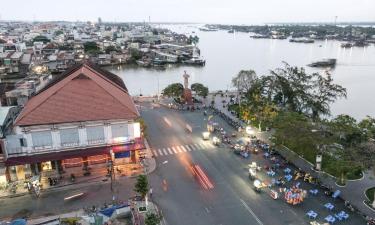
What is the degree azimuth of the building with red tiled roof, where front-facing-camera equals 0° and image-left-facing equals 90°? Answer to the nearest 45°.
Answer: approximately 0°

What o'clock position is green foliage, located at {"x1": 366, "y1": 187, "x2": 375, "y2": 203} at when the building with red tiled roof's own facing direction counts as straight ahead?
The green foliage is roughly at 10 o'clock from the building with red tiled roof.

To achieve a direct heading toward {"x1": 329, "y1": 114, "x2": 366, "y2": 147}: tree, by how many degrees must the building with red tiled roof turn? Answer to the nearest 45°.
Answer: approximately 90° to its left

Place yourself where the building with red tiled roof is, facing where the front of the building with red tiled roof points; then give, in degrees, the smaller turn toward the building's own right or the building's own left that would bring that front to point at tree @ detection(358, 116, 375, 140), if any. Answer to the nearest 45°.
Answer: approximately 90° to the building's own left
